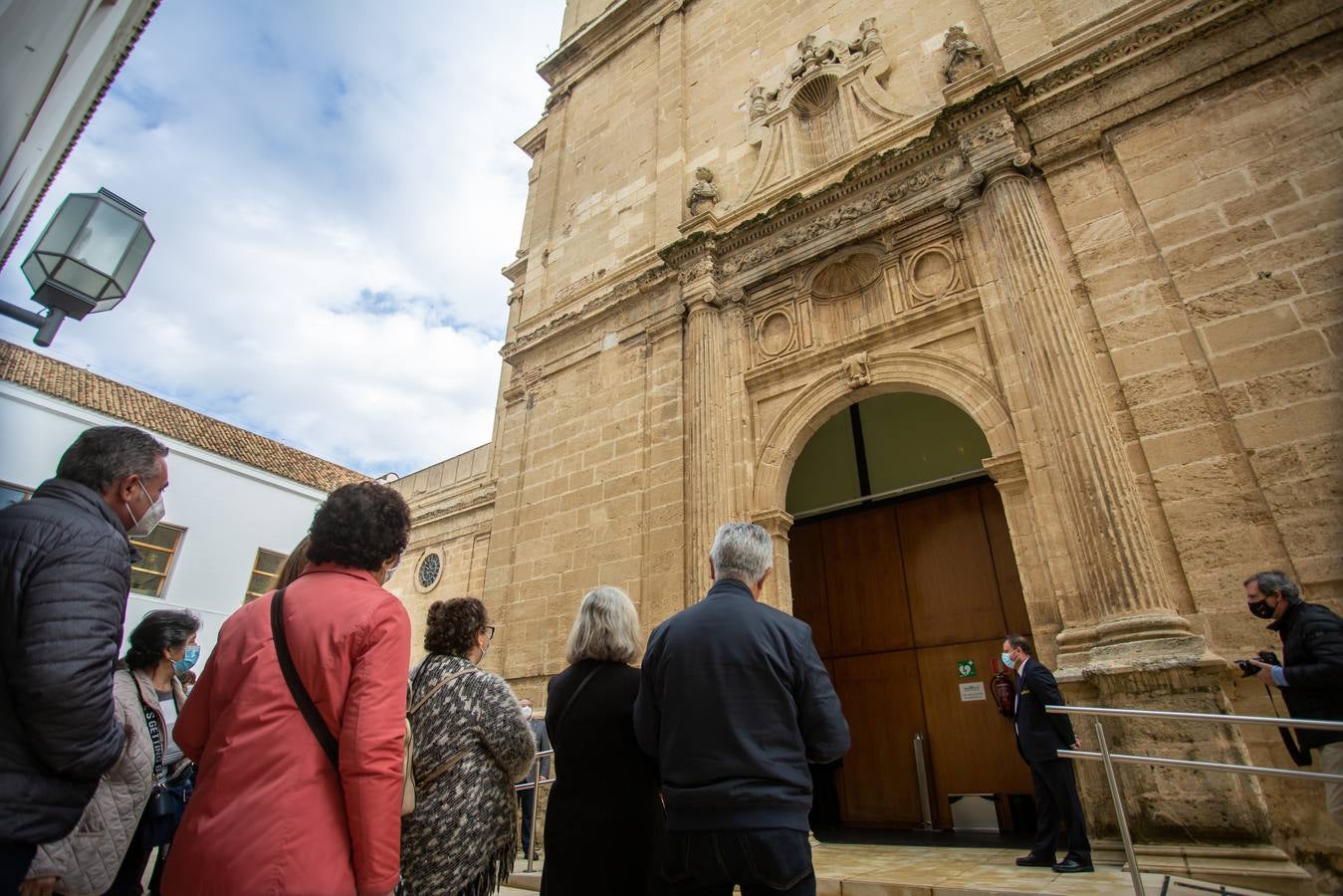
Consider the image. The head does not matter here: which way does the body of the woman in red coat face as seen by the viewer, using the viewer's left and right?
facing away from the viewer and to the right of the viewer

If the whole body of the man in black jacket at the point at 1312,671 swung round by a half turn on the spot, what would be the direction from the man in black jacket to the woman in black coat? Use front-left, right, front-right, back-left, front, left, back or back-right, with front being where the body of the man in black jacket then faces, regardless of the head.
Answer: back-right

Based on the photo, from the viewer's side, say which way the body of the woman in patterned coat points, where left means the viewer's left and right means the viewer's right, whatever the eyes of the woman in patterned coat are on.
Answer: facing away from the viewer and to the right of the viewer

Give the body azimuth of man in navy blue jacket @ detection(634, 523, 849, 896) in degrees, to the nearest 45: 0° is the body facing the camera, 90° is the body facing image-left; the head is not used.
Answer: approximately 180°

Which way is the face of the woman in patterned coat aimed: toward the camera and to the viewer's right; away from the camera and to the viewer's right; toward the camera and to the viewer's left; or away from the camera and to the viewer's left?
away from the camera and to the viewer's right

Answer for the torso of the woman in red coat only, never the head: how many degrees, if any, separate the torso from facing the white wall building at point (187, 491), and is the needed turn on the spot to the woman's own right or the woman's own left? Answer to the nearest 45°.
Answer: approximately 45° to the woman's own left

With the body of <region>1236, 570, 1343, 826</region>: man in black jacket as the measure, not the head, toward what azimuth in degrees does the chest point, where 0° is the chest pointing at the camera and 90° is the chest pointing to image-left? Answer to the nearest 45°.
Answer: approximately 90°

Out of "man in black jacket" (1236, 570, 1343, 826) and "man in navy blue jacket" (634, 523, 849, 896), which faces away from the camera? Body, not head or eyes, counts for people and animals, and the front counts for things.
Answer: "man in navy blue jacket" (634, 523, 849, 896)

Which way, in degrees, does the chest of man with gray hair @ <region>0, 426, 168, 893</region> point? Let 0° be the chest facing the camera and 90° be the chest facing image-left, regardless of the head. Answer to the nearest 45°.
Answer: approximately 225°

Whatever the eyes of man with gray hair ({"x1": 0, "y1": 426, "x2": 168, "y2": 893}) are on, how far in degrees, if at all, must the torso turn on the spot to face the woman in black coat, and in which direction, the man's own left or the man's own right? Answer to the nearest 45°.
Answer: approximately 45° to the man's own right

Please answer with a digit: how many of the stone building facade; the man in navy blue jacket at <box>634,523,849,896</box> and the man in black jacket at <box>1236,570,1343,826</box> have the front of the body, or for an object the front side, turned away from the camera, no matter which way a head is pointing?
1

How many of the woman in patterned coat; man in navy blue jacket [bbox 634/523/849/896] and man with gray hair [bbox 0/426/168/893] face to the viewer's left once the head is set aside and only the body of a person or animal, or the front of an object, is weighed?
0

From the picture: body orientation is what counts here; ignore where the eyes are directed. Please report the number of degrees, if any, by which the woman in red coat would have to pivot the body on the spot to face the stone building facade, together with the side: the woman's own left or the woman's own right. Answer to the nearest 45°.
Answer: approximately 45° to the woman's own right

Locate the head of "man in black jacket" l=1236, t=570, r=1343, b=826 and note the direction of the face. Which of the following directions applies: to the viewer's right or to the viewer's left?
to the viewer's left
